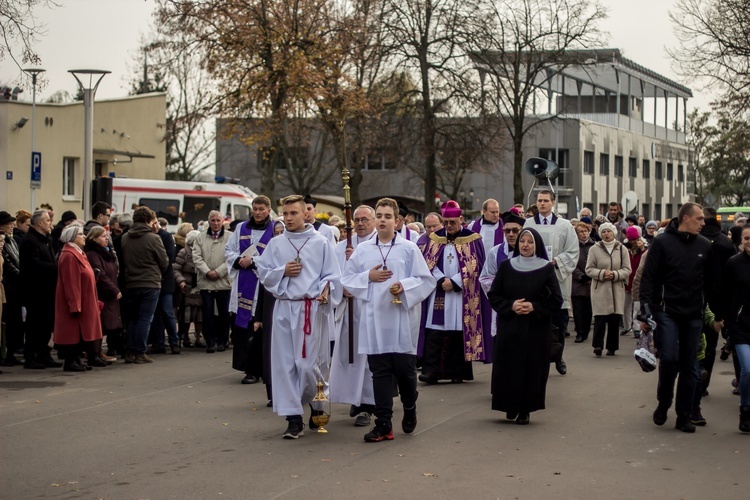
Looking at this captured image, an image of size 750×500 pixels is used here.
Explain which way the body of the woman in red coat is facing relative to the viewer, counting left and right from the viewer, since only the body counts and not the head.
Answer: facing to the right of the viewer

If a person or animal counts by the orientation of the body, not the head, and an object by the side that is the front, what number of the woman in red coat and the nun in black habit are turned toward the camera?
1

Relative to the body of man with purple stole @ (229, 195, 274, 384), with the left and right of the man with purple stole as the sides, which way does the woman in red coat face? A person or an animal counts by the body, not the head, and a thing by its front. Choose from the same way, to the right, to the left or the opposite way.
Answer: to the left

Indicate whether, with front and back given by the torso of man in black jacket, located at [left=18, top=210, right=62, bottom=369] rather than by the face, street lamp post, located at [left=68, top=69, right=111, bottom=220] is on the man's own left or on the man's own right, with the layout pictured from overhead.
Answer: on the man's own left

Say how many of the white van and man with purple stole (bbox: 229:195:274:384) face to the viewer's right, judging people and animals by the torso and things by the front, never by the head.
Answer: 1

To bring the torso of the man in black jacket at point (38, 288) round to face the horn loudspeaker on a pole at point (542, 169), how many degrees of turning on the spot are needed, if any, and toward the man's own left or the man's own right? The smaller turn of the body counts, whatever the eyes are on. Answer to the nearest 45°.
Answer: approximately 45° to the man's own left

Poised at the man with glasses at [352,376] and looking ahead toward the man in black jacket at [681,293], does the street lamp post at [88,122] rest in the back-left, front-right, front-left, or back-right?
back-left

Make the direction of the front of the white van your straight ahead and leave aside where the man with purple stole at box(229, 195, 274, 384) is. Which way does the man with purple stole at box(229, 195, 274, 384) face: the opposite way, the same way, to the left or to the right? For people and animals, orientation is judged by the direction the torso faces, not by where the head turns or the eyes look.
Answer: to the right

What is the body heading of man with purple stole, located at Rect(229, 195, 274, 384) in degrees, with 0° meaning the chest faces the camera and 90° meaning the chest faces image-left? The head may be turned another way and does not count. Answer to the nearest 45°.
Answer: approximately 0°

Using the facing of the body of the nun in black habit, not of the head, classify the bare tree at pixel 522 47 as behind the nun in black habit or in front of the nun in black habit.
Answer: behind

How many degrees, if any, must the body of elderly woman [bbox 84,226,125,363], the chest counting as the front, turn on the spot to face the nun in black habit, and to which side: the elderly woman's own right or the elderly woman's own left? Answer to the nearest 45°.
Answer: approximately 45° to the elderly woman's own right

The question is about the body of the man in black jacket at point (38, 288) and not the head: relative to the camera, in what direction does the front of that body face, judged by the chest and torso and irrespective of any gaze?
to the viewer's right
